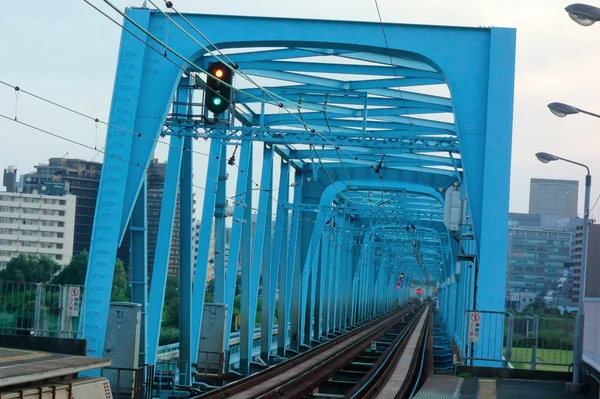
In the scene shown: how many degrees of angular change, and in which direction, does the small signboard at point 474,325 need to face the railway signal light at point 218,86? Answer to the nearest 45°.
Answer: approximately 45° to its right

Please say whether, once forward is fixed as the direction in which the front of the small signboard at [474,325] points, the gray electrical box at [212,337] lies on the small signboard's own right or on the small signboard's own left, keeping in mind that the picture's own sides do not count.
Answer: on the small signboard's own right

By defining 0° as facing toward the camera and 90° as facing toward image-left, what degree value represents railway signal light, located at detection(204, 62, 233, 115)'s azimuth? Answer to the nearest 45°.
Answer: approximately 0°

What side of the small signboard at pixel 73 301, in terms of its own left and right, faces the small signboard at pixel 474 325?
left
